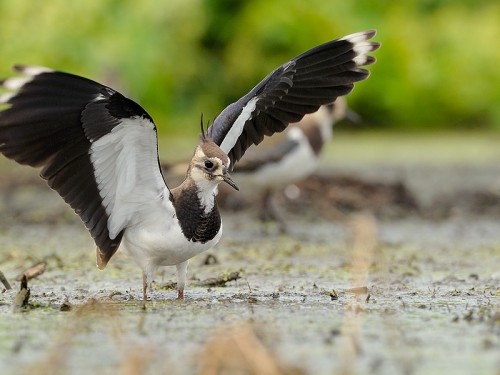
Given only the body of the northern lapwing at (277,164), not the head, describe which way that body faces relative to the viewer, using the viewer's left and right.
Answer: facing to the right of the viewer

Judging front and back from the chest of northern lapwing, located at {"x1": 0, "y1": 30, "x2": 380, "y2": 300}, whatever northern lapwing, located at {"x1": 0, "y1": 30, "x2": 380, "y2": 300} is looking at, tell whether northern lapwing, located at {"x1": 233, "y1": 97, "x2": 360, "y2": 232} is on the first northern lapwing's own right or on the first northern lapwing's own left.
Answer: on the first northern lapwing's own left

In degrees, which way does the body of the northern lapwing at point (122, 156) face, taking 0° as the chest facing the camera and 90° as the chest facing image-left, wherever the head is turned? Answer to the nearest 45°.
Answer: approximately 315°

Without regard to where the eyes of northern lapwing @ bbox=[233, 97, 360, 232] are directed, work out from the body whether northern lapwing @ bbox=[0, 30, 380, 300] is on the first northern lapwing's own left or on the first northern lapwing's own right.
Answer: on the first northern lapwing's own right
